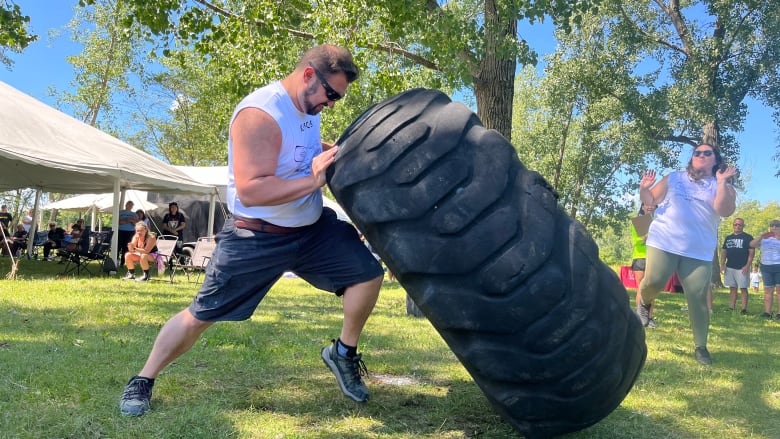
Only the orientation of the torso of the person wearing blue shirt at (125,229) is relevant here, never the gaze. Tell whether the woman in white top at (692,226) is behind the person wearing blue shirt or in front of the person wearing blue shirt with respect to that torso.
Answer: in front

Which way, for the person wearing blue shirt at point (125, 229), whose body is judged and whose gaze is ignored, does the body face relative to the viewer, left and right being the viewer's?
facing the viewer and to the right of the viewer

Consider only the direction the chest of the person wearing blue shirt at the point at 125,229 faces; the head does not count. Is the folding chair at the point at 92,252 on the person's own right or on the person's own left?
on the person's own right

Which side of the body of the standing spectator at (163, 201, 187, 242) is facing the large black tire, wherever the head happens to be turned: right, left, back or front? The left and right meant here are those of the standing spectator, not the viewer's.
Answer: front

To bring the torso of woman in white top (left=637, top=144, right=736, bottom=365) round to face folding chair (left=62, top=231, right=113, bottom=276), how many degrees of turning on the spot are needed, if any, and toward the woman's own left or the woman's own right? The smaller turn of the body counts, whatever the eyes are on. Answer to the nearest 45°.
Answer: approximately 90° to the woman's own right

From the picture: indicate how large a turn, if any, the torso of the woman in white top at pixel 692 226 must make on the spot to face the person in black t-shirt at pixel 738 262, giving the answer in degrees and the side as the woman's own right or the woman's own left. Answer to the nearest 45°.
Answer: approximately 180°

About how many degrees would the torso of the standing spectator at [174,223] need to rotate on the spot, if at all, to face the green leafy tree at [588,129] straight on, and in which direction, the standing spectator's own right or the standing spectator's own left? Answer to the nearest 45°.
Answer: approximately 90° to the standing spectator's own left

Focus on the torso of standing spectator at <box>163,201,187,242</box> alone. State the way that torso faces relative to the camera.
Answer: toward the camera

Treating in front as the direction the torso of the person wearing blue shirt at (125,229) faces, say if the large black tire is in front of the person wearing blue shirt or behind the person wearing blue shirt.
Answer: in front
